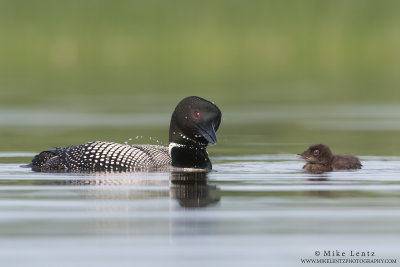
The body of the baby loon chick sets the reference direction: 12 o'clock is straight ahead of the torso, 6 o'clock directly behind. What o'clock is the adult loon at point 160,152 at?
The adult loon is roughly at 11 o'clock from the baby loon chick.

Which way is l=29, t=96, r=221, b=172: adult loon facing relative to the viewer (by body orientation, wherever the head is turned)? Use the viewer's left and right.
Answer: facing to the right of the viewer

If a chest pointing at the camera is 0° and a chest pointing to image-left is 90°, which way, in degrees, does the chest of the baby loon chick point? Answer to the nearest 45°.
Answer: approximately 90°

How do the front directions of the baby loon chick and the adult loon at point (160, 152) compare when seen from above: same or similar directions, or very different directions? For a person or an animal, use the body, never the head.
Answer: very different directions

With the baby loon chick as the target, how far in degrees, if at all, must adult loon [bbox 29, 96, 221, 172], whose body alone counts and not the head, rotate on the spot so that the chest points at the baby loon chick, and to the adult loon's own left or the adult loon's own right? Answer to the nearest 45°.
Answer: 0° — it already faces it

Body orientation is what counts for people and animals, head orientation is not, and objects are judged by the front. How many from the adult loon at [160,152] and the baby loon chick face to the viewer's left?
1
